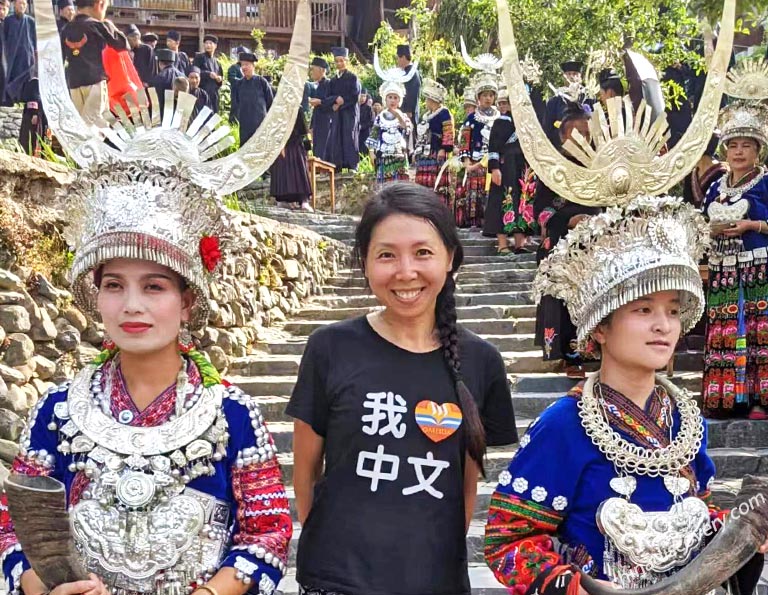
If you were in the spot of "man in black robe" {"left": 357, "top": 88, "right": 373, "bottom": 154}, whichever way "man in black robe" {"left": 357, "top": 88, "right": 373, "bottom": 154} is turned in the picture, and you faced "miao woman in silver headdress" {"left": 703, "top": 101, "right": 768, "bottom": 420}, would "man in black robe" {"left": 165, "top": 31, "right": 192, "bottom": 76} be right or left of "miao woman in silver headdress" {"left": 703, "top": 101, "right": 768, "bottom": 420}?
right

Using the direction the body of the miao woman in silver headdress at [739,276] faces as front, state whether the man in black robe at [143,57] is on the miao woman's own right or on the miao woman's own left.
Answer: on the miao woman's own right

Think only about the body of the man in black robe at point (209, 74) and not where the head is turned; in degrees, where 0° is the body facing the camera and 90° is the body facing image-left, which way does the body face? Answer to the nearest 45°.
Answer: approximately 315°

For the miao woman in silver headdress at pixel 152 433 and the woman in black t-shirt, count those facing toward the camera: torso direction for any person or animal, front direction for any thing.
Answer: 2

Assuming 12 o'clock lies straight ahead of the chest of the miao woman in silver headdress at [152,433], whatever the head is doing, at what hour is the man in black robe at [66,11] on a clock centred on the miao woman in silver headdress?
The man in black robe is roughly at 6 o'clock from the miao woman in silver headdress.

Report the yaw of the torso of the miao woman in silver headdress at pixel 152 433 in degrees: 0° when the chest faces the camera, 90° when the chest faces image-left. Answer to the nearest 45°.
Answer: approximately 0°

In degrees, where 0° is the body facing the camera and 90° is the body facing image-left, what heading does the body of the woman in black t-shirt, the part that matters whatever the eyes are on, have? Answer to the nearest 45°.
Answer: approximately 0°
